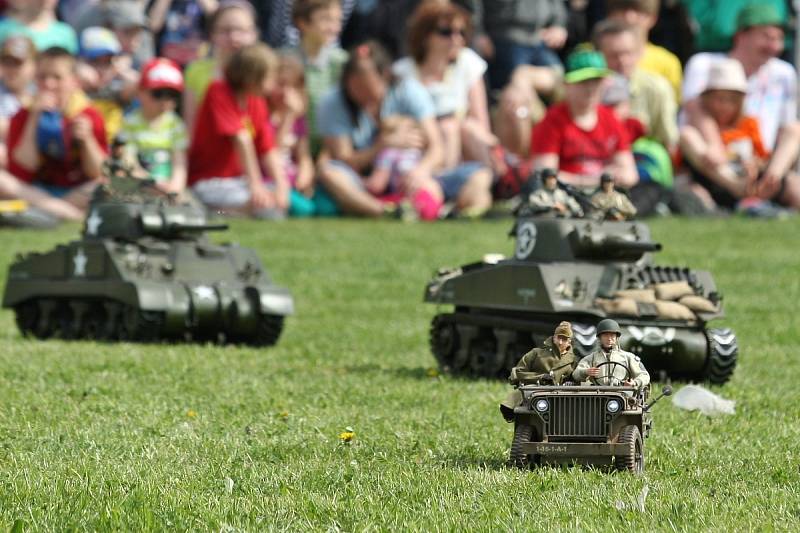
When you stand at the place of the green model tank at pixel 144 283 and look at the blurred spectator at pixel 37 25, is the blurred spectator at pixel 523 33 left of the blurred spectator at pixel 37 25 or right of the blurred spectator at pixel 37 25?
right

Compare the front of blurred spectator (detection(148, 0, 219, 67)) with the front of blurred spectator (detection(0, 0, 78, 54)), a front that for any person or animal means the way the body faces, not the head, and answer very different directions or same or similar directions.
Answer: same or similar directions

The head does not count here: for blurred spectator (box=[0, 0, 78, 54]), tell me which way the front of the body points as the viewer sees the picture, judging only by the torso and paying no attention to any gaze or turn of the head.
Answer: toward the camera

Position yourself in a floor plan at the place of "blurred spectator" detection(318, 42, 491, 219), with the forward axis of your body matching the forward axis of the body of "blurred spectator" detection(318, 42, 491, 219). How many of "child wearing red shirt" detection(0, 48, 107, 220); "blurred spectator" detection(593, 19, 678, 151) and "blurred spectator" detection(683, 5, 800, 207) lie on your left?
2

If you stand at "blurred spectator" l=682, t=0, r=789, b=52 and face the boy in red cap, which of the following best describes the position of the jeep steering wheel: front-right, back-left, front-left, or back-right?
front-left

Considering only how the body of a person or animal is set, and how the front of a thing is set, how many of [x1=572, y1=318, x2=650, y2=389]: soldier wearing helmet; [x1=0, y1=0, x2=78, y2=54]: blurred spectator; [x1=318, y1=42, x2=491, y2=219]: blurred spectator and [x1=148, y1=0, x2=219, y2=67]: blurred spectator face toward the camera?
4

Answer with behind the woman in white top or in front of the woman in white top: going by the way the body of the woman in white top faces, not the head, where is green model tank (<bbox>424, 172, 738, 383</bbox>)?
in front

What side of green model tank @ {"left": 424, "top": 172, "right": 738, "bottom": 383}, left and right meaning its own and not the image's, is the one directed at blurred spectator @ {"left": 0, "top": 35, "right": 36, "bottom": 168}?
back

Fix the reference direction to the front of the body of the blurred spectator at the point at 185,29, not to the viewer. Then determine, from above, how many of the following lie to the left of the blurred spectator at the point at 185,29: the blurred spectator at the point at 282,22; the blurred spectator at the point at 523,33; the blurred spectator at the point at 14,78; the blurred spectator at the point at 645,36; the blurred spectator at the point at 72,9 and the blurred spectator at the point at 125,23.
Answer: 3

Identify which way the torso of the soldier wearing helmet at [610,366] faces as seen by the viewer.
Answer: toward the camera

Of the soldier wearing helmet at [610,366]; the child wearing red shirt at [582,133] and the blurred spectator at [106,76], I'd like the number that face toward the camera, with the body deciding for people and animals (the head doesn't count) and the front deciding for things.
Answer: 3

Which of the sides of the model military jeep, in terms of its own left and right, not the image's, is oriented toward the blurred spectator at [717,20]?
back

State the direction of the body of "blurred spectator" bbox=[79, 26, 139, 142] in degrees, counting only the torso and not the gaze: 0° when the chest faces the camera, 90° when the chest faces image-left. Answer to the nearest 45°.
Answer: approximately 0°

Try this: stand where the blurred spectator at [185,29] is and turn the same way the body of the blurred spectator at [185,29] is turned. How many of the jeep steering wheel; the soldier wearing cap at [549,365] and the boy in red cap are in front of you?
3

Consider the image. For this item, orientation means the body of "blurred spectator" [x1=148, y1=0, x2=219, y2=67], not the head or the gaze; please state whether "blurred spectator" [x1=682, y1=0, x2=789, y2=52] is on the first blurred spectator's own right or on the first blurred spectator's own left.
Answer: on the first blurred spectator's own left

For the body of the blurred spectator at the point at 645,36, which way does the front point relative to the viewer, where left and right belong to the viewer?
facing the viewer

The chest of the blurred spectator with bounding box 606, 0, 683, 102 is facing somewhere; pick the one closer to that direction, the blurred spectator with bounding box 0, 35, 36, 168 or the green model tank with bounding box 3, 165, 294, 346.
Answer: the green model tank

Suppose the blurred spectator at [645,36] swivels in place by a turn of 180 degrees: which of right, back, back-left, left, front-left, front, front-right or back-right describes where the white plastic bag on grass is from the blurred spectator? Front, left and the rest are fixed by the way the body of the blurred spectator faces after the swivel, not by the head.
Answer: back

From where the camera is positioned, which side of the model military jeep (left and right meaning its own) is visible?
front

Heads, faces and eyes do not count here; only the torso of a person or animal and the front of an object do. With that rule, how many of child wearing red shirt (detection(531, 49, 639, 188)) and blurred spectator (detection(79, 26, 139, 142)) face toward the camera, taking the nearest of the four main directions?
2

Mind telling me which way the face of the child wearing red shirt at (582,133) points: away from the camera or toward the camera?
toward the camera
